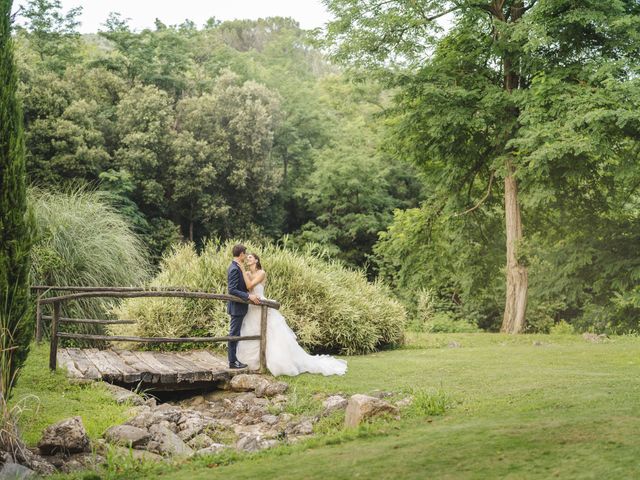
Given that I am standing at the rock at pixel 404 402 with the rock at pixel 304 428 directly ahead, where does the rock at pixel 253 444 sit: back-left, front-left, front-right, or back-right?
front-left

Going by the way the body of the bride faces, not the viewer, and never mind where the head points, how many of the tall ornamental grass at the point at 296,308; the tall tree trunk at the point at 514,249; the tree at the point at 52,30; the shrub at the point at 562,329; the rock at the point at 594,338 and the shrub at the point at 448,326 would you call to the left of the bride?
0

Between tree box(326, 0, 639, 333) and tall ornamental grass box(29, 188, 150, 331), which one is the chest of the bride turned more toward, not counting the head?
the tall ornamental grass

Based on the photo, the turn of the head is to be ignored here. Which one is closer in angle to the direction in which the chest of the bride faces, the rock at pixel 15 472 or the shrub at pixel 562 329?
the rock

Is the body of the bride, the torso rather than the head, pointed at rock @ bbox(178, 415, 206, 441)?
no

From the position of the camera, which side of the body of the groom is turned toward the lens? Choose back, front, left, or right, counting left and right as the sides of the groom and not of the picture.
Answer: right

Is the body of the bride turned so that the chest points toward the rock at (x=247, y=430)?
no

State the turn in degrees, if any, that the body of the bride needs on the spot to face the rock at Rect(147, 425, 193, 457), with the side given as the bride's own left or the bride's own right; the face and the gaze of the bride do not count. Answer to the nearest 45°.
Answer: approximately 90° to the bride's own left

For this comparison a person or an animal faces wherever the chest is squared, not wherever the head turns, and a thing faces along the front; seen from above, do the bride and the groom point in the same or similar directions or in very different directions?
very different directions

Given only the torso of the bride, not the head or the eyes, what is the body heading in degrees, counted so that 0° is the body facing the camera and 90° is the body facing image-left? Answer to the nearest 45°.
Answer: approximately 90°

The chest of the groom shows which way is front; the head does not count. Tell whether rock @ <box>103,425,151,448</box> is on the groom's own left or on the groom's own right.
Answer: on the groom's own right

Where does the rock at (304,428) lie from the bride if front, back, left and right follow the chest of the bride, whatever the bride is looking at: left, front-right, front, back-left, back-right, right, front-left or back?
left

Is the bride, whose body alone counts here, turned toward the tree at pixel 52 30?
no
